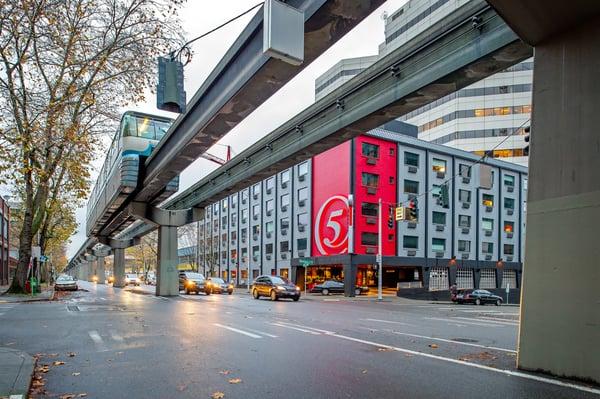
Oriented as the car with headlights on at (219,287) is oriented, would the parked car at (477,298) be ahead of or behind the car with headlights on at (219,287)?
ahead

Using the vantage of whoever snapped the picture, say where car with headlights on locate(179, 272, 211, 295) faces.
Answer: facing the viewer and to the right of the viewer

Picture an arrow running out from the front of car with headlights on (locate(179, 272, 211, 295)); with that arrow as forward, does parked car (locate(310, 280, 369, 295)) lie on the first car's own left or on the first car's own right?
on the first car's own left

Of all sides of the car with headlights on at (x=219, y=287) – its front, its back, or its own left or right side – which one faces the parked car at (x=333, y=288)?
left

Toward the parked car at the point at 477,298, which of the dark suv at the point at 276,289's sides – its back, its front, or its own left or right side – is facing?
left

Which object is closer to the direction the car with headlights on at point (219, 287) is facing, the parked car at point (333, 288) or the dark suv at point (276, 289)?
the dark suv
